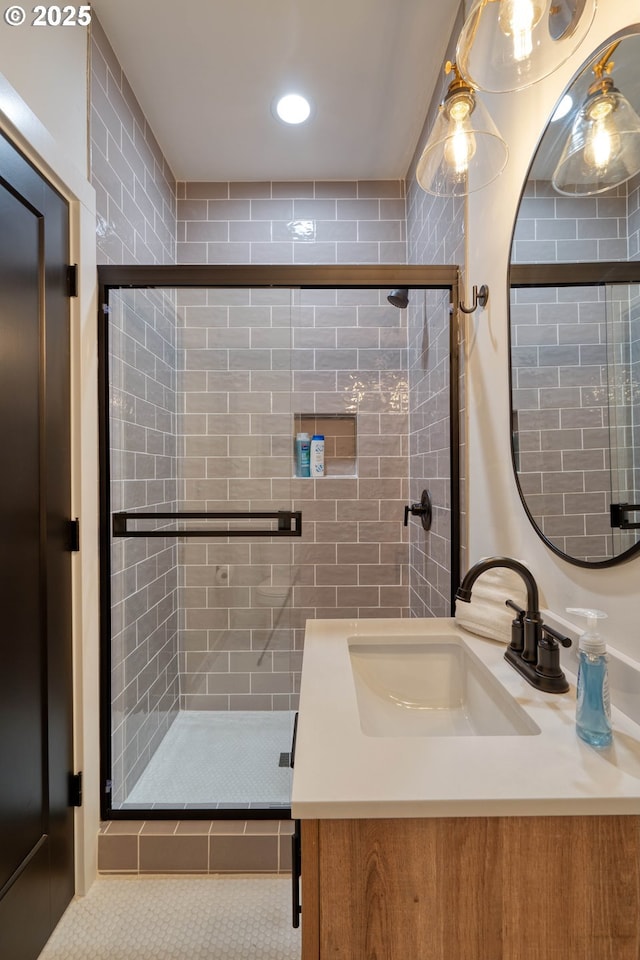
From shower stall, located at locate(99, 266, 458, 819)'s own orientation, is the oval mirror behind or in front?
in front

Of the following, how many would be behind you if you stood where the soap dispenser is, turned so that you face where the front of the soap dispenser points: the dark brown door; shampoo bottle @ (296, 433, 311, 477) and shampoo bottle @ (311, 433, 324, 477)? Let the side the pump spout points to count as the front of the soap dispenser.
0

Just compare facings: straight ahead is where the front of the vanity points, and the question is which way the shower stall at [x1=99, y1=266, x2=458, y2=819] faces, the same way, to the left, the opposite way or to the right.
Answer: to the left

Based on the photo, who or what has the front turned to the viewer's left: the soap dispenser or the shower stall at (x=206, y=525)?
the soap dispenser

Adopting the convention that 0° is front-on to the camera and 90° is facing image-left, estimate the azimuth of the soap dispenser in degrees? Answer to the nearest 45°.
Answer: approximately 90°

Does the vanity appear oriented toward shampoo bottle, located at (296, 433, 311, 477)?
no

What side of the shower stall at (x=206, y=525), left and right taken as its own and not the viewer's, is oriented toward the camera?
front

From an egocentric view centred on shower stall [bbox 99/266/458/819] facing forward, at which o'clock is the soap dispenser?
The soap dispenser is roughly at 11 o'clock from the shower stall.

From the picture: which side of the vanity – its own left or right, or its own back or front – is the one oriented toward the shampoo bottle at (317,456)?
right

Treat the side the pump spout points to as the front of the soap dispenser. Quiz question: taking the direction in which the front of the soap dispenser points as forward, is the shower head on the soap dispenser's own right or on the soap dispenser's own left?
on the soap dispenser's own right

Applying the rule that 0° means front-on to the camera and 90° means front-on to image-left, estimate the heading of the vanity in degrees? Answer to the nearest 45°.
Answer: approximately 90°
